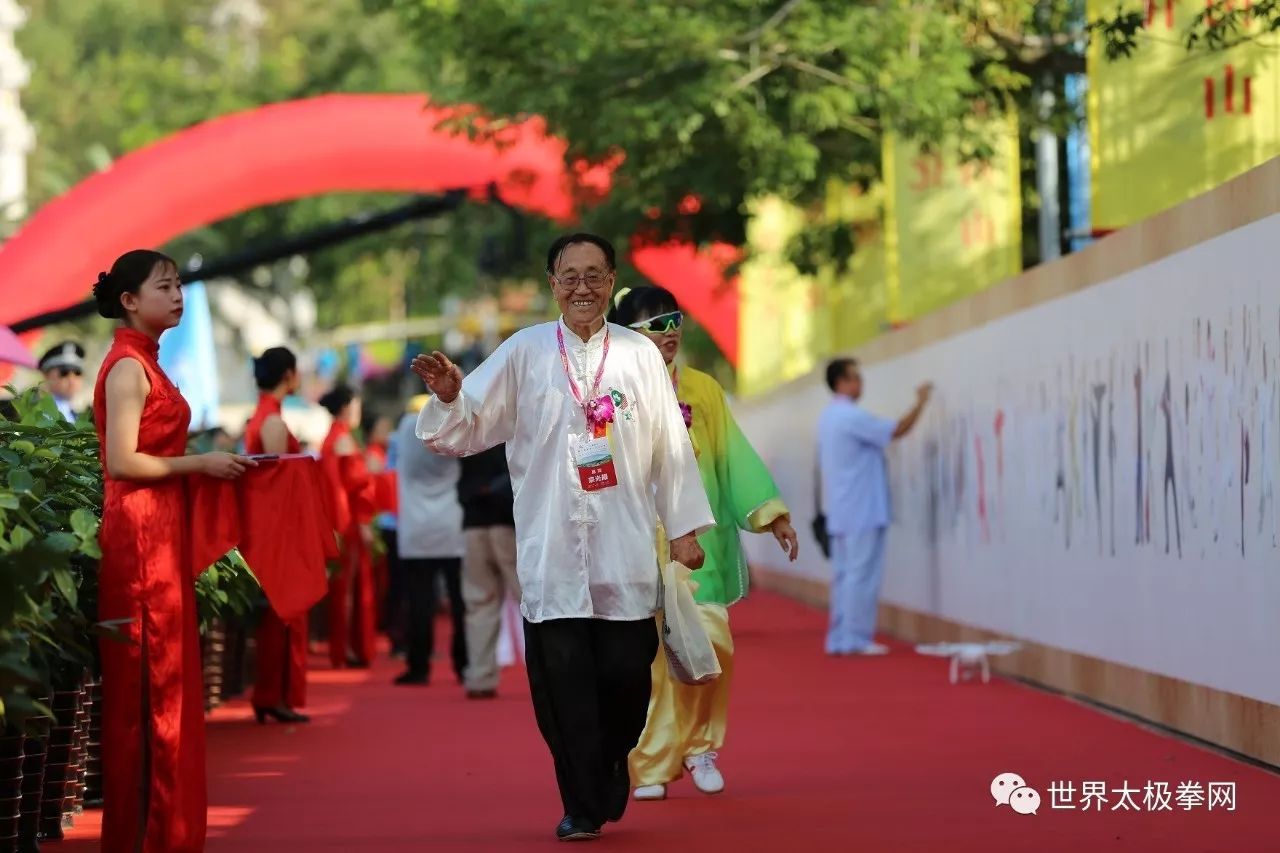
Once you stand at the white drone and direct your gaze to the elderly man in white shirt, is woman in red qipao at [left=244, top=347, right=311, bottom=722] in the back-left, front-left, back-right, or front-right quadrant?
front-right

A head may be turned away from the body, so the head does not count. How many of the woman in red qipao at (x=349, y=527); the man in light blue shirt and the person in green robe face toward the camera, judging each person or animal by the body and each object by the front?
1

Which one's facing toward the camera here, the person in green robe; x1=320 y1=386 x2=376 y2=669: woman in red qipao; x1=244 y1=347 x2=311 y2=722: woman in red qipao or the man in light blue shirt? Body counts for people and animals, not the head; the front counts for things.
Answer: the person in green robe

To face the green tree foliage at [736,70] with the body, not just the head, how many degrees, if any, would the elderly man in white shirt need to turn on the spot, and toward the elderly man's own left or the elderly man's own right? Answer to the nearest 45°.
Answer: approximately 180°

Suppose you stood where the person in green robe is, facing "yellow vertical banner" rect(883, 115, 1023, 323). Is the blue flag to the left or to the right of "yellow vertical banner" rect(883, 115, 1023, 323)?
left

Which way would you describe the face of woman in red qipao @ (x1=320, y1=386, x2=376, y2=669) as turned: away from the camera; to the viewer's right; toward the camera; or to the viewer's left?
to the viewer's right

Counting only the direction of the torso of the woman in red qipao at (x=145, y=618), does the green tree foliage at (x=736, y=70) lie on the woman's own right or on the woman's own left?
on the woman's own left

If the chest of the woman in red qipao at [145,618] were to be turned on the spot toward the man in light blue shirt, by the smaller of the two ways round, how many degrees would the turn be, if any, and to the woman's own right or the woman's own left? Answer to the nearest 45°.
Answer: approximately 45° to the woman's own left

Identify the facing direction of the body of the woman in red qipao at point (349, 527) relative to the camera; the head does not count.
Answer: to the viewer's right

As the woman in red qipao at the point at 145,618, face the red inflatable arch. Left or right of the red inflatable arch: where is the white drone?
right

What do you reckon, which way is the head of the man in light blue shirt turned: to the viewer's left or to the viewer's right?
to the viewer's right

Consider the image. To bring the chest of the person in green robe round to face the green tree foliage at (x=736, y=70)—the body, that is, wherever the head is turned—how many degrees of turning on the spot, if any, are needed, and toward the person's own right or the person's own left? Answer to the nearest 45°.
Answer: approximately 180°

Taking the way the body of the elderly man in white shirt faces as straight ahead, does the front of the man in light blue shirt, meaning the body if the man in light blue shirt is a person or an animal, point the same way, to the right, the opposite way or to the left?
to the left

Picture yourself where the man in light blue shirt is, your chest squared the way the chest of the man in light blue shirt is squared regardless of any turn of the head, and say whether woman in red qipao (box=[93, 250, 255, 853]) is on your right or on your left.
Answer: on your right

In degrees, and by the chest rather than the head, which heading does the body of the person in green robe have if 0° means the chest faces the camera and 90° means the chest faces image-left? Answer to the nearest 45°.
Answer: approximately 0°

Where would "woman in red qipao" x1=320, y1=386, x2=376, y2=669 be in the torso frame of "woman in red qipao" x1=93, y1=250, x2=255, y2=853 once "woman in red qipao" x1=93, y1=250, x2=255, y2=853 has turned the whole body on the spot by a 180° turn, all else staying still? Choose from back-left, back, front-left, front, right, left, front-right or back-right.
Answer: right

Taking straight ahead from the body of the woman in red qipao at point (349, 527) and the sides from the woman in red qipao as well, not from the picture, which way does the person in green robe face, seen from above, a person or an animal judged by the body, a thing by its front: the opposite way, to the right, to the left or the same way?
to the right

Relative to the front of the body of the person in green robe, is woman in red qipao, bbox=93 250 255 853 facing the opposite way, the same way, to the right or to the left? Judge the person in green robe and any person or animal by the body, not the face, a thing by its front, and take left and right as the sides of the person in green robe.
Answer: to the left

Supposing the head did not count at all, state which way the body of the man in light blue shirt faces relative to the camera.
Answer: to the viewer's right

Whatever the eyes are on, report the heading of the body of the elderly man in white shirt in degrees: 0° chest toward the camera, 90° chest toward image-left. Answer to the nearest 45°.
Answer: approximately 0°
